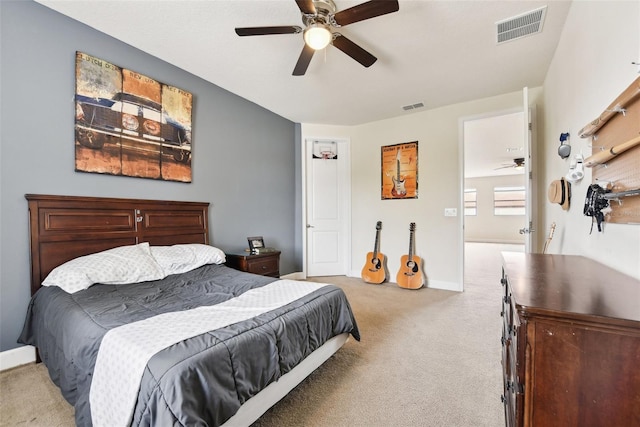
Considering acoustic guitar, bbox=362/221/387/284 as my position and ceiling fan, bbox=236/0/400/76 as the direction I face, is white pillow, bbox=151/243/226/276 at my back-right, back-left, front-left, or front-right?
front-right

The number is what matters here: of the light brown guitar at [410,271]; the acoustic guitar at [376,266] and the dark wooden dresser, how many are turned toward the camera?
2

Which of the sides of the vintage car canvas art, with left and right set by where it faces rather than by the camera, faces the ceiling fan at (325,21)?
front

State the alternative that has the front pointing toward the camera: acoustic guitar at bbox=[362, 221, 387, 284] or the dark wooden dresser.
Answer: the acoustic guitar

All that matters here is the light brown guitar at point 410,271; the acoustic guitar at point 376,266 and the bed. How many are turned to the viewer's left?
0

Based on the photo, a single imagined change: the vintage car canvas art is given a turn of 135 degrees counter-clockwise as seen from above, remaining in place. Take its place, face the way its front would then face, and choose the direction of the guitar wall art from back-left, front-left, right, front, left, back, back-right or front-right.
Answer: right

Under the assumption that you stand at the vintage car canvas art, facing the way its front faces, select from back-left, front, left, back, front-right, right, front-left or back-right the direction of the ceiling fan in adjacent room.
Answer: front-left

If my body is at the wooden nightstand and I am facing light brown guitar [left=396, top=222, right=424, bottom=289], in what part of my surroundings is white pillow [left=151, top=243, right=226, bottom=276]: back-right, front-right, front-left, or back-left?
back-right

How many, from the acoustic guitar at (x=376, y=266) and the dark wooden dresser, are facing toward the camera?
1

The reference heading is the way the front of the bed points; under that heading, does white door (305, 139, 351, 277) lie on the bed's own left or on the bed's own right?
on the bed's own left

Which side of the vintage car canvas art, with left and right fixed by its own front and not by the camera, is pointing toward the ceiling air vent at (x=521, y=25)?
front

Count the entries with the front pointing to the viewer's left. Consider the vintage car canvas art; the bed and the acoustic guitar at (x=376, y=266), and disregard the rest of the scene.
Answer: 0

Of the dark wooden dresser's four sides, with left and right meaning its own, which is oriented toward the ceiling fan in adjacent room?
right

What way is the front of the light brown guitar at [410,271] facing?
toward the camera

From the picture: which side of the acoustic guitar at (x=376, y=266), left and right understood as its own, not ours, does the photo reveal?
front

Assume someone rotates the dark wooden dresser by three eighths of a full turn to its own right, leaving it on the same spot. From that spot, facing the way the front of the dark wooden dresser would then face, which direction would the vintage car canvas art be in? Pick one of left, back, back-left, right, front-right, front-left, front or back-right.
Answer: back-left

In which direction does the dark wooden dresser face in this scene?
to the viewer's left
